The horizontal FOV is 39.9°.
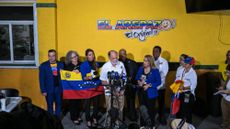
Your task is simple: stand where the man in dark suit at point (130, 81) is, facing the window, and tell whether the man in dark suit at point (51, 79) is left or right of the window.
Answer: left

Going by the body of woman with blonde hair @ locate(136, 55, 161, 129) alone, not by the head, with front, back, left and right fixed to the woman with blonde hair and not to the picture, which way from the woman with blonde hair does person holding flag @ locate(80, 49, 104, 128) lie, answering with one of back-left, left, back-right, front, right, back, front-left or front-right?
front-right

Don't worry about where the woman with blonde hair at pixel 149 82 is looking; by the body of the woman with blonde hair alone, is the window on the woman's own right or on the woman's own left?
on the woman's own right

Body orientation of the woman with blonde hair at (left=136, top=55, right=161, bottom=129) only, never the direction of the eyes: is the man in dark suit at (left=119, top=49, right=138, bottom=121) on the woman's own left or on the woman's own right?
on the woman's own right

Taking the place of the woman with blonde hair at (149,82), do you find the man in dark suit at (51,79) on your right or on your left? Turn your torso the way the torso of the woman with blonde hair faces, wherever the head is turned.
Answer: on your right

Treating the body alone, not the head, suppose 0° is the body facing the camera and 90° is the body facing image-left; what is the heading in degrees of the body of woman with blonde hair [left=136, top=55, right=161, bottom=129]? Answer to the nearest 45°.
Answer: approximately 45°

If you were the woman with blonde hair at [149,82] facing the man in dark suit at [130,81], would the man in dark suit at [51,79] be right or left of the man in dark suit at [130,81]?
left
